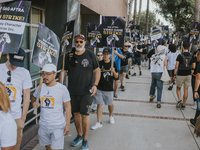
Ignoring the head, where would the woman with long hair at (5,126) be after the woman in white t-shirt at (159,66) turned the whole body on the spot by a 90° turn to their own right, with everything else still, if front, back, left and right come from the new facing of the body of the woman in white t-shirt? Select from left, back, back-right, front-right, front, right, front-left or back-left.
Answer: right

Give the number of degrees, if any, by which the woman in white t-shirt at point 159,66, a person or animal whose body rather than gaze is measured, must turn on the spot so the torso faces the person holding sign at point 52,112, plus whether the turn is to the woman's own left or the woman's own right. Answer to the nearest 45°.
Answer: approximately 180°

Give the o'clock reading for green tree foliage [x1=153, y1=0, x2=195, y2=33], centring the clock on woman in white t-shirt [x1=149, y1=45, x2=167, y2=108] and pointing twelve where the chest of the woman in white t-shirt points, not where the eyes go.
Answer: The green tree foliage is roughly at 12 o'clock from the woman in white t-shirt.

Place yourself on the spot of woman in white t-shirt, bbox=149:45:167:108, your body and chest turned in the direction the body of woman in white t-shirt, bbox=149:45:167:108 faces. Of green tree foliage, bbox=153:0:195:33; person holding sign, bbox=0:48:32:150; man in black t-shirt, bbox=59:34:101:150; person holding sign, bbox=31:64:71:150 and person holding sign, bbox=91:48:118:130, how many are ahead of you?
1

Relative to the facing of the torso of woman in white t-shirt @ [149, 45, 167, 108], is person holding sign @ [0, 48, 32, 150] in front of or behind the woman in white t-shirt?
behind

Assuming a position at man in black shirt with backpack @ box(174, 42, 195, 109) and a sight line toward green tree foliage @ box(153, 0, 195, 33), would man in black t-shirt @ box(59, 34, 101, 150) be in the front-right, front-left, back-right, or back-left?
back-left

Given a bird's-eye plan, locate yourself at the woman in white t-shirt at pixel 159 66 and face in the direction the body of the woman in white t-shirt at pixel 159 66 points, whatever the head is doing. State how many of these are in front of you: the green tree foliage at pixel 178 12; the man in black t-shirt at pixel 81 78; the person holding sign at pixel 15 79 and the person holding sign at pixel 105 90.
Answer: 1

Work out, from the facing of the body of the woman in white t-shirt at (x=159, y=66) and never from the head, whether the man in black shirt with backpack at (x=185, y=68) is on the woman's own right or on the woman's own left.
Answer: on the woman's own right

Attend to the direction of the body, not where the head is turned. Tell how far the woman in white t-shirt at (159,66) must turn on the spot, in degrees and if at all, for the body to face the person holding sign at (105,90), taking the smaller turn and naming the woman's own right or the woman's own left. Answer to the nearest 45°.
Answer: approximately 135° to the woman's own left
